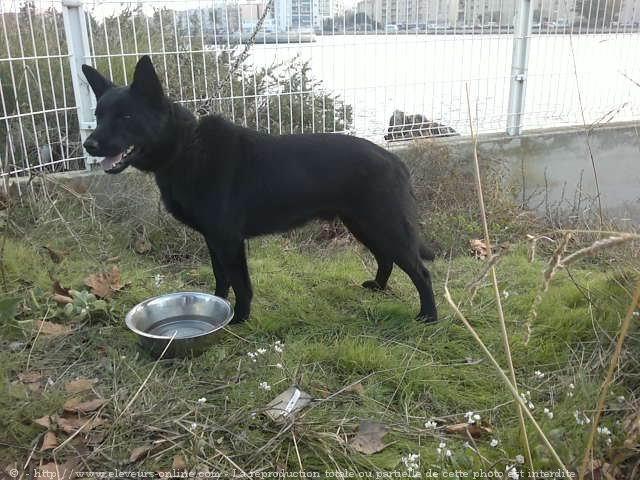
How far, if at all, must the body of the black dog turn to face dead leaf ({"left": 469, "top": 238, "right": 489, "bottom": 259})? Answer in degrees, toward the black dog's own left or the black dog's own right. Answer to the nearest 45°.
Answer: approximately 135° to the black dog's own right

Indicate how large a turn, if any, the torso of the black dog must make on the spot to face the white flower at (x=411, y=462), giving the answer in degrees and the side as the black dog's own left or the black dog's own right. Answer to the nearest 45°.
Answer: approximately 90° to the black dog's own left

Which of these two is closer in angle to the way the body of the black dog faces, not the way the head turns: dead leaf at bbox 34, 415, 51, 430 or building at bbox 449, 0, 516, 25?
the dead leaf

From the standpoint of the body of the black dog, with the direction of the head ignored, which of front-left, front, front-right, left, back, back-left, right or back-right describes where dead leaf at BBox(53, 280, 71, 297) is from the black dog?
front

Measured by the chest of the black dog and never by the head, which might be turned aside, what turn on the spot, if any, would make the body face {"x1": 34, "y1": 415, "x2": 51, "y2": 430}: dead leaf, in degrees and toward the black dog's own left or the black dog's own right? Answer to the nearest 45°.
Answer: approximately 45° to the black dog's own left

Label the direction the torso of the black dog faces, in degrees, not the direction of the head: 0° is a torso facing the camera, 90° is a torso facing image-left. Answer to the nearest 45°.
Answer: approximately 90°

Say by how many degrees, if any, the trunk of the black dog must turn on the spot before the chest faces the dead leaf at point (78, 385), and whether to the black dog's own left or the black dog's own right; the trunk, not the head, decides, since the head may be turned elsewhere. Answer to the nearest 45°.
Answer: approximately 45° to the black dog's own left

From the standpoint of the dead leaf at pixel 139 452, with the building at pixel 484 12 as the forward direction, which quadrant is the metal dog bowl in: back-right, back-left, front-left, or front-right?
front-left

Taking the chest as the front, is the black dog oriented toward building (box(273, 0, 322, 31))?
no

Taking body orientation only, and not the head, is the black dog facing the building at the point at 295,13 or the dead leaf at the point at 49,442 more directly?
the dead leaf

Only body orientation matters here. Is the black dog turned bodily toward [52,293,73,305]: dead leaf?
yes

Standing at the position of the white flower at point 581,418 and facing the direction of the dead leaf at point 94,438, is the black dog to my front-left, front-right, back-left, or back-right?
front-right

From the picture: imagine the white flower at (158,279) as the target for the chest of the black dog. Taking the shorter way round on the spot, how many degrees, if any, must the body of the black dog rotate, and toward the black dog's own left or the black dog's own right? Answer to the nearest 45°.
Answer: approximately 45° to the black dog's own right

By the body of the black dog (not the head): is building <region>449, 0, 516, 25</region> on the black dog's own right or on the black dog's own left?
on the black dog's own right

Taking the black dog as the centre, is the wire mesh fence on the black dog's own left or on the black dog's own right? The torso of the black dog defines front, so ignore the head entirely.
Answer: on the black dog's own right

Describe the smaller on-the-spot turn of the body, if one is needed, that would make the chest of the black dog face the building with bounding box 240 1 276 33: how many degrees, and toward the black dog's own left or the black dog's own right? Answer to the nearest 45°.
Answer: approximately 90° to the black dog's own right

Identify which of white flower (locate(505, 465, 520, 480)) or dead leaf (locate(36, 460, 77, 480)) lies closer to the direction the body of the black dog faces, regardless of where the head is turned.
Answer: the dead leaf

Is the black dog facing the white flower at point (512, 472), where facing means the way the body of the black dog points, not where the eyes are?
no

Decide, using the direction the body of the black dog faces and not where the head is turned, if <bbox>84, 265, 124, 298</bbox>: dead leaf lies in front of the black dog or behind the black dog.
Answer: in front

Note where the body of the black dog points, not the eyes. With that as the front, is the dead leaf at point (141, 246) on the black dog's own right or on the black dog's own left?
on the black dog's own right

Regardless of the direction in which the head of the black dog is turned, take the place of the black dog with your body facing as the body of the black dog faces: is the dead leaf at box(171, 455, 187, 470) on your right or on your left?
on your left

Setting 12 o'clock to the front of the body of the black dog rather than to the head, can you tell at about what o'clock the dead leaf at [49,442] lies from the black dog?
The dead leaf is roughly at 10 o'clock from the black dog.
